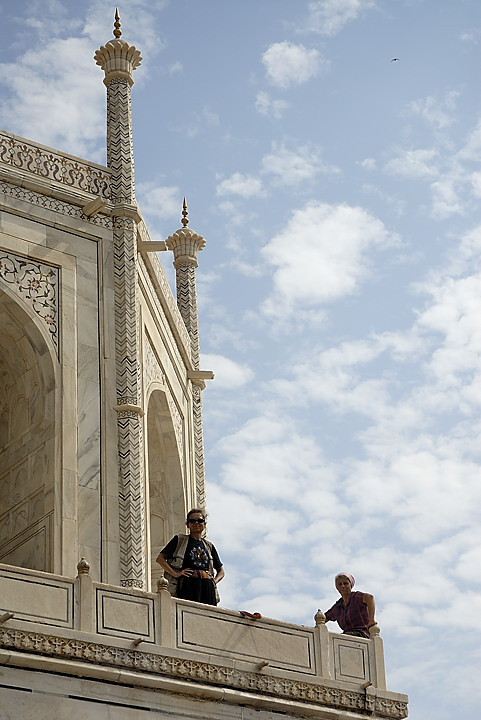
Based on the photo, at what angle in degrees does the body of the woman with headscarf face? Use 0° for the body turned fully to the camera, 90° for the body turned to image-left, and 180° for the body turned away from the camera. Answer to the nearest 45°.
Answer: approximately 45°
